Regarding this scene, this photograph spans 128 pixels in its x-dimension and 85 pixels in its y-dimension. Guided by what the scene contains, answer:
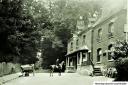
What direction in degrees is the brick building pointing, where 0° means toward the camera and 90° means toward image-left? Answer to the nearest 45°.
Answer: approximately 45°

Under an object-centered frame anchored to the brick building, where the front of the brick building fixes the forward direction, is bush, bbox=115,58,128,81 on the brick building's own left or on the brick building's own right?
on the brick building's own left
